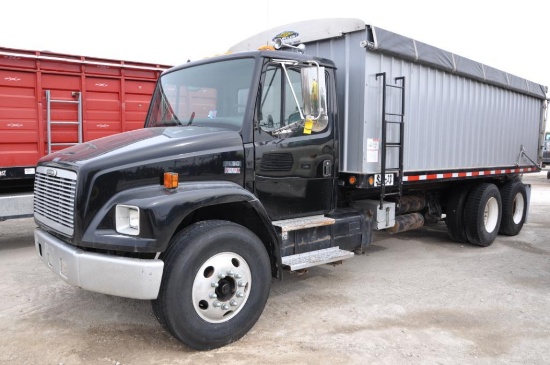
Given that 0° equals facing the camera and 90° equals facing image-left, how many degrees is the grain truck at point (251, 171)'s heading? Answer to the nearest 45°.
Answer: approximately 45°

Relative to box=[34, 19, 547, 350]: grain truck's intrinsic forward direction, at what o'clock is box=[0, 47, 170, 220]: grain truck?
box=[0, 47, 170, 220]: grain truck is roughly at 3 o'clock from box=[34, 19, 547, 350]: grain truck.
